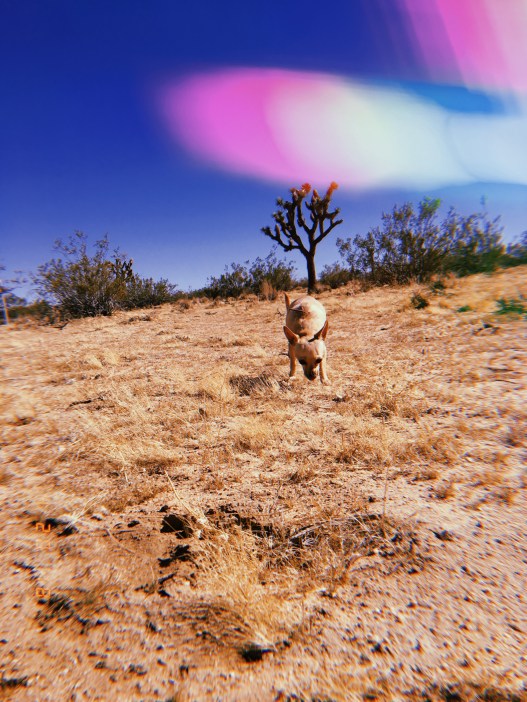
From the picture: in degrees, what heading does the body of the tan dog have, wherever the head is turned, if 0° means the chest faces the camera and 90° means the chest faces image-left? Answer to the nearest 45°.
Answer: approximately 0°

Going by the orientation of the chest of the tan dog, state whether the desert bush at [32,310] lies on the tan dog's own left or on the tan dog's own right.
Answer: on the tan dog's own right

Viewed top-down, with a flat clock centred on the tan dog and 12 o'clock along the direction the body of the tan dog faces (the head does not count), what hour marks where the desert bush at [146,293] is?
The desert bush is roughly at 5 o'clock from the tan dog.

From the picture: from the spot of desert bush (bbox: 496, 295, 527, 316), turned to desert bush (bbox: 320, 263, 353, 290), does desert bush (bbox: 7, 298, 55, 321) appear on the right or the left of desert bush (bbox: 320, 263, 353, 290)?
left

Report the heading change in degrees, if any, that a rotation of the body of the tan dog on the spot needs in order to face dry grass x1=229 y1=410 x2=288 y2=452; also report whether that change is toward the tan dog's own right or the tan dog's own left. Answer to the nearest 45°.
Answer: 0° — it already faces it
